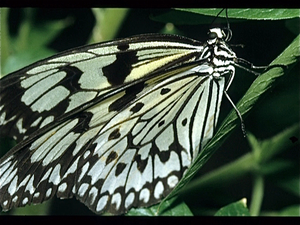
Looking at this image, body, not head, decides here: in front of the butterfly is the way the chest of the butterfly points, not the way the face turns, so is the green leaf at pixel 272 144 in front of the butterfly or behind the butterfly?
in front

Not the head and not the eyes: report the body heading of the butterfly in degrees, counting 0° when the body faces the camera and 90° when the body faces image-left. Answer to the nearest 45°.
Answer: approximately 270°

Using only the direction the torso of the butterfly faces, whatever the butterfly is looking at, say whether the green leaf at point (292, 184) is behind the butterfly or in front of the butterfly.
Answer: in front

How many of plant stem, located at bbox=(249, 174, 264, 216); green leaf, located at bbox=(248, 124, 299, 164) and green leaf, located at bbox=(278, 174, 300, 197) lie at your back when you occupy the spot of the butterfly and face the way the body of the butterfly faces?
0
